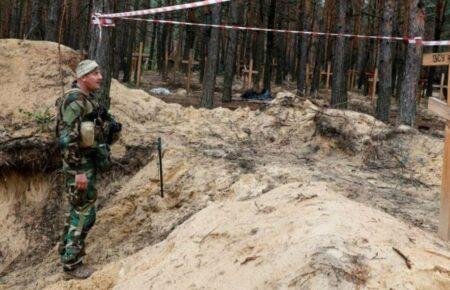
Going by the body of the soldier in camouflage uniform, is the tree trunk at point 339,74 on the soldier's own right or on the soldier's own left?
on the soldier's own left

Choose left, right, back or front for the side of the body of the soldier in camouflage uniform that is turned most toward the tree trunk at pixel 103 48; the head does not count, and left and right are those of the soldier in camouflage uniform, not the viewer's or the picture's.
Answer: left

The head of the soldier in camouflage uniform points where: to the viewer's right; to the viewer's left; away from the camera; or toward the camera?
to the viewer's right

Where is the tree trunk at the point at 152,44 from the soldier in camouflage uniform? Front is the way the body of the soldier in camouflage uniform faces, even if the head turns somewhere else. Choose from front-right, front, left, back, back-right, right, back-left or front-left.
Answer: left

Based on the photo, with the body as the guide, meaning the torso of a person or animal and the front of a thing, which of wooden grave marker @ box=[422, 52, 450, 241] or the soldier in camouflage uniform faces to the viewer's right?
the soldier in camouflage uniform

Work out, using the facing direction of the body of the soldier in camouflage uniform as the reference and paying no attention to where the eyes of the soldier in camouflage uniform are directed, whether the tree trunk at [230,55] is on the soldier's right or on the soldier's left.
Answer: on the soldier's left

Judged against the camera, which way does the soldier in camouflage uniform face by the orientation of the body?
to the viewer's right

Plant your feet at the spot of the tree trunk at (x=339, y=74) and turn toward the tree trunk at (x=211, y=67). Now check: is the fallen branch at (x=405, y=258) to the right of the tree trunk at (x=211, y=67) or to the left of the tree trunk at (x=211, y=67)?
left

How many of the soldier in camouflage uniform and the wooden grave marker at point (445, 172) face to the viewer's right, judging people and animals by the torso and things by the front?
1
